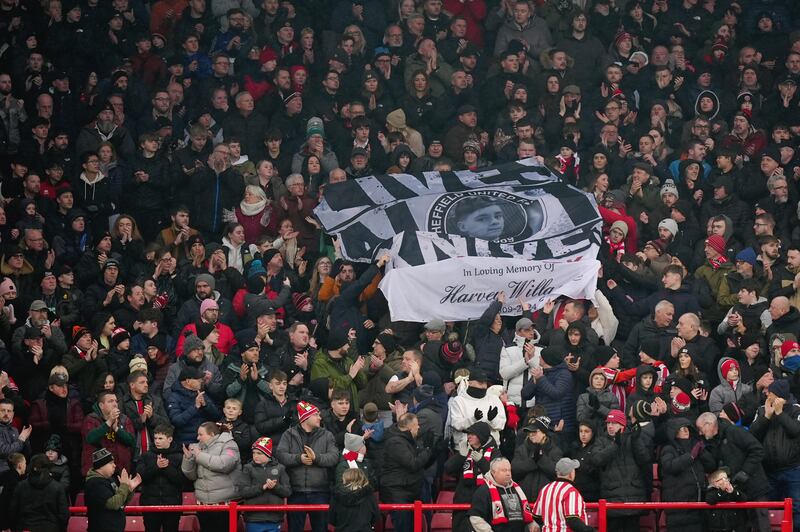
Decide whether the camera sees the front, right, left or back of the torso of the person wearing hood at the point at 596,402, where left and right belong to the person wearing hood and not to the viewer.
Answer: front

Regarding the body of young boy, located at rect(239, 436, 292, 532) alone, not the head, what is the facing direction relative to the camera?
toward the camera

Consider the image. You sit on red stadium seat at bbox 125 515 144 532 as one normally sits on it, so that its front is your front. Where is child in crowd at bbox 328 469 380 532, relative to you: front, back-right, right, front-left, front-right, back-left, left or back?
front-left

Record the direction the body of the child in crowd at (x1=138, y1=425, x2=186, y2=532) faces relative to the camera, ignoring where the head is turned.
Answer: toward the camera

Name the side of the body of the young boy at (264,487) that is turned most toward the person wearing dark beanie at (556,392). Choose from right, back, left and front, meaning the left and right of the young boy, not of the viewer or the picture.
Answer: left

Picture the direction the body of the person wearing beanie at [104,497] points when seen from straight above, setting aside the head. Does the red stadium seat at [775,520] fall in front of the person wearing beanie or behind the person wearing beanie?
in front

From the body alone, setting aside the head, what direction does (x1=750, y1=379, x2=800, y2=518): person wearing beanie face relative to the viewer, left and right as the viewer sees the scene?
facing the viewer and to the left of the viewer

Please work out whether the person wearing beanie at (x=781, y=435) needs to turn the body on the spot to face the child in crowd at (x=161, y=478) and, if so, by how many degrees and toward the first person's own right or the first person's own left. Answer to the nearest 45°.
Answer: approximately 45° to the first person's own right

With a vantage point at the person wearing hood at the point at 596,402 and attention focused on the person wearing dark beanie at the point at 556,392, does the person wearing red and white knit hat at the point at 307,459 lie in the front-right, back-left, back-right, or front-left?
front-left

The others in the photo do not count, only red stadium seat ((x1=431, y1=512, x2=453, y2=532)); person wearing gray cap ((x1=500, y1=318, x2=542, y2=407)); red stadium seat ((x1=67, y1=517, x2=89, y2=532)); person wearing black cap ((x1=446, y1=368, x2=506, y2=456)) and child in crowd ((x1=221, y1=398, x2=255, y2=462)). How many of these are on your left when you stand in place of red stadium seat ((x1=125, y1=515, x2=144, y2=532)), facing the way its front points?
4

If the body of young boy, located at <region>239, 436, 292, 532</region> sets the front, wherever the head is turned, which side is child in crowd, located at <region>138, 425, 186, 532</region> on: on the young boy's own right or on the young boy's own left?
on the young boy's own right

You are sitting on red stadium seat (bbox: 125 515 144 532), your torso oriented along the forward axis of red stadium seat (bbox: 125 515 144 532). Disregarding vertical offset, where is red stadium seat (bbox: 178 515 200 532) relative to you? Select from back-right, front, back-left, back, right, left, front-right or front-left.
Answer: left

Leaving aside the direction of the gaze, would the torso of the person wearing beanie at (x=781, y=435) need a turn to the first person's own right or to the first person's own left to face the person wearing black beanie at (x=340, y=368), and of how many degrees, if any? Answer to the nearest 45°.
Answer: approximately 45° to the first person's own right
